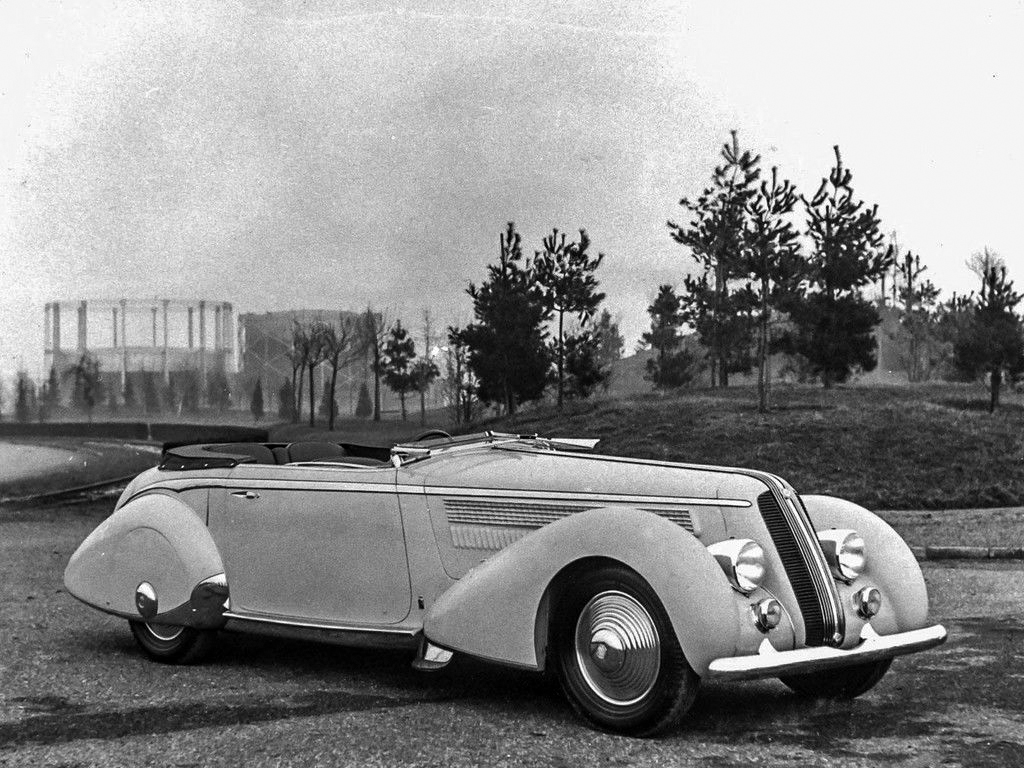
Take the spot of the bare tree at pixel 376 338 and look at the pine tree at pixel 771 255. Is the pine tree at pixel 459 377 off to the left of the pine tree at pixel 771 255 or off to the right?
left

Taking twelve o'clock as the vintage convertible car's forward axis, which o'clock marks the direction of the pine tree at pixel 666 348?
The pine tree is roughly at 8 o'clock from the vintage convertible car.

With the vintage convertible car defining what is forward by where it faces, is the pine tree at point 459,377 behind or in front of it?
behind

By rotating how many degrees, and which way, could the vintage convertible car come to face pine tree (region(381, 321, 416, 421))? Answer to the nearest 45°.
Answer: approximately 135° to its left

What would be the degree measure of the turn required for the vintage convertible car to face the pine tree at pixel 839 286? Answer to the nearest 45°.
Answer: approximately 135° to its left

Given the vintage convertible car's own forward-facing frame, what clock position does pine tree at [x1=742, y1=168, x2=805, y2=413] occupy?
The pine tree is roughly at 8 o'clock from the vintage convertible car.

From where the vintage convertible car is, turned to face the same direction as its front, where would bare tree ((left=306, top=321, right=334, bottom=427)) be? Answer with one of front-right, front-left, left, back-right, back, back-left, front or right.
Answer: back-left

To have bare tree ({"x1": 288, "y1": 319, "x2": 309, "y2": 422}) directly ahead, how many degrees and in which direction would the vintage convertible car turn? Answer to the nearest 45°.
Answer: approximately 135° to its left

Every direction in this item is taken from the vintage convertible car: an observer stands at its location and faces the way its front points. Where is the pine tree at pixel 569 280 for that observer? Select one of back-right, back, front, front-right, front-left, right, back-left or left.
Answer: back-left

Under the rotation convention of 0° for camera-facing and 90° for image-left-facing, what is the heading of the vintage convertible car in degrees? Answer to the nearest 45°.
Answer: approximately 315°

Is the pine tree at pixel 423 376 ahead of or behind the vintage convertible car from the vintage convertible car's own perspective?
behind

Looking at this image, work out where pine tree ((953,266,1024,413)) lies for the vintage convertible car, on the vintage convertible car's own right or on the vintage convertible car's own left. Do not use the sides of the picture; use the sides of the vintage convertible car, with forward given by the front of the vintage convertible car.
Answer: on the vintage convertible car's own left

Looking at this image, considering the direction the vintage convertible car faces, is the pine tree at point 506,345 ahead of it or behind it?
behind

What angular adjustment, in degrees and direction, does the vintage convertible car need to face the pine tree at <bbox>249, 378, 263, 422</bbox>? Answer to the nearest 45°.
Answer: approximately 135° to its left
